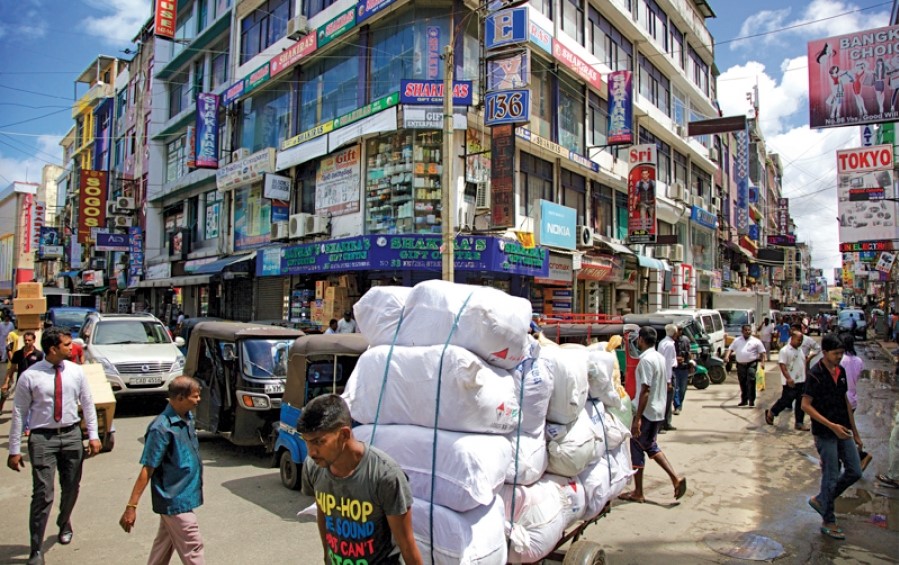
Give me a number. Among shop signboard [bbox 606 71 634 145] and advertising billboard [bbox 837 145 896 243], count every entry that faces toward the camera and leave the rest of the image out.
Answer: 2

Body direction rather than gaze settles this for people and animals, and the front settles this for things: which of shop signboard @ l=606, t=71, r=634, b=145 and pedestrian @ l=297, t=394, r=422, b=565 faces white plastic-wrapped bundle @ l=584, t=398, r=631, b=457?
the shop signboard

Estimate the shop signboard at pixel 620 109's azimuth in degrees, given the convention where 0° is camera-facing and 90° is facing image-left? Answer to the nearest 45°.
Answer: approximately 0°

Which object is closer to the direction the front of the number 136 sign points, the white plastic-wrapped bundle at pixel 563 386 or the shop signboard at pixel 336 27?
the white plastic-wrapped bundle

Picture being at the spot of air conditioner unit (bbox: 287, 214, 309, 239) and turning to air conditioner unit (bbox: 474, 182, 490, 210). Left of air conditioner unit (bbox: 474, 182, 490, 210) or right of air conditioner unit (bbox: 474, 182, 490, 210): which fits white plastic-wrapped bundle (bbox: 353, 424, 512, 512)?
right

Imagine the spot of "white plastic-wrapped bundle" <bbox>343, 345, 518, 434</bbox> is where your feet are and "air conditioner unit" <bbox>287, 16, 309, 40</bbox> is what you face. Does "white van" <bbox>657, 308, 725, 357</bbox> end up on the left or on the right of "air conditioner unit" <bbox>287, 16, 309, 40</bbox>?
right

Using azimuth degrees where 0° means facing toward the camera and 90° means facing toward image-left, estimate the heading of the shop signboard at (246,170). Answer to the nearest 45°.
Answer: approximately 45°

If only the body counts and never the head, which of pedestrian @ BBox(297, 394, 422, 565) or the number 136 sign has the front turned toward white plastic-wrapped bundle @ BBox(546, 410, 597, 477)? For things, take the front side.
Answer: the number 136 sign

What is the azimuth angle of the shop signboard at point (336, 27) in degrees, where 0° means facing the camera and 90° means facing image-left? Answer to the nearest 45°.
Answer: approximately 45°

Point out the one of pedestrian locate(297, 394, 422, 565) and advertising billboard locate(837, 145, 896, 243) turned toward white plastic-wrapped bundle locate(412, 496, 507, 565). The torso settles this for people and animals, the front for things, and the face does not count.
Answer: the advertising billboard

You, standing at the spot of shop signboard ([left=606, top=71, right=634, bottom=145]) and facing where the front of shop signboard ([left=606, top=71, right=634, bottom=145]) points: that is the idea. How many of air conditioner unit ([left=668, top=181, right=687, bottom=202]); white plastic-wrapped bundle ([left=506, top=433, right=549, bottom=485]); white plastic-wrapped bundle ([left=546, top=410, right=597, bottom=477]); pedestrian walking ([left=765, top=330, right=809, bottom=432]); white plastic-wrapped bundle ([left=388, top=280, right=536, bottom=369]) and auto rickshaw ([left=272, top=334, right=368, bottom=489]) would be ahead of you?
5
